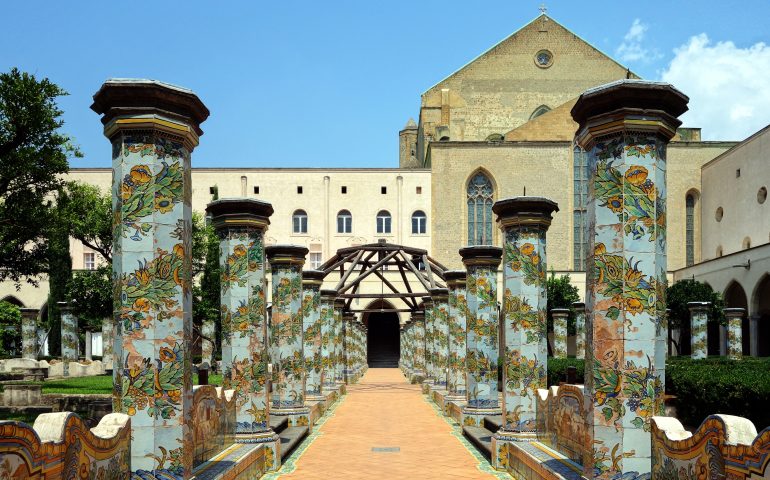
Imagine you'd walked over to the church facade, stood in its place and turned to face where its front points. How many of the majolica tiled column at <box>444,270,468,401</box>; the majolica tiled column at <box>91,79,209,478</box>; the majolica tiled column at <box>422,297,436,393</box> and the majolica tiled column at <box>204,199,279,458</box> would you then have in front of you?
4

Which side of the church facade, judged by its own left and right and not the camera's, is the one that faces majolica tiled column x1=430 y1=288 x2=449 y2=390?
front

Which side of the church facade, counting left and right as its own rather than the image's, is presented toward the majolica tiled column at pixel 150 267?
front

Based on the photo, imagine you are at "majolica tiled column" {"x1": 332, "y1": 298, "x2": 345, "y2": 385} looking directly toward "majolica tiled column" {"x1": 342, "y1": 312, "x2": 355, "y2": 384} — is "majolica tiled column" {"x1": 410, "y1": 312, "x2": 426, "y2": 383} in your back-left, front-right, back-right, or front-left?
front-right

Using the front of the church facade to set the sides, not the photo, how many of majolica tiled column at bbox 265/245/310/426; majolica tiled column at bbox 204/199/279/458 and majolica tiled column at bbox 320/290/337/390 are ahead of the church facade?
3

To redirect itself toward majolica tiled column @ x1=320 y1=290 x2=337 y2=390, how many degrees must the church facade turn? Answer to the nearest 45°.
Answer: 0° — it already faces it

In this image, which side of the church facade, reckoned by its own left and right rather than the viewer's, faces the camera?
front

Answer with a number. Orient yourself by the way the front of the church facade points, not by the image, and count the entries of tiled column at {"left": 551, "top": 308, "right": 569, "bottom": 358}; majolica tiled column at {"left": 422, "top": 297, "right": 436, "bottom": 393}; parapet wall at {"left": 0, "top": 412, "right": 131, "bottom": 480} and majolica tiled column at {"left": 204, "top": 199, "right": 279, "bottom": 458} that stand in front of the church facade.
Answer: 4

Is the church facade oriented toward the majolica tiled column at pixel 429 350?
yes

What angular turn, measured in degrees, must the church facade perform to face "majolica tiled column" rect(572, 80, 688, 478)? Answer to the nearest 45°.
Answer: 0° — it already faces it

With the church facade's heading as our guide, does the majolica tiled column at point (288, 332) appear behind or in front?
in front

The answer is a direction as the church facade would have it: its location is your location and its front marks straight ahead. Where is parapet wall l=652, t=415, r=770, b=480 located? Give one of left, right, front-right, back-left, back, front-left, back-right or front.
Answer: front

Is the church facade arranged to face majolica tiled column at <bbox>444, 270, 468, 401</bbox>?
yes
